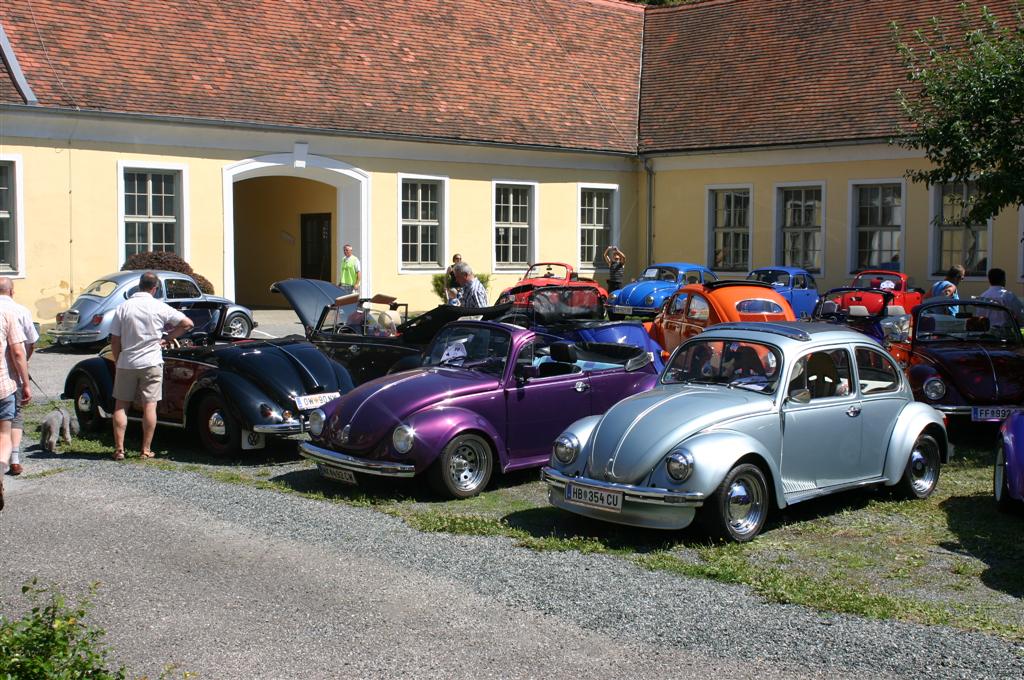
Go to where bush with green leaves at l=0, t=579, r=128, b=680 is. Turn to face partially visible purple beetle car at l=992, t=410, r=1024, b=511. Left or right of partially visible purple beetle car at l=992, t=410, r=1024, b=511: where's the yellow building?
left

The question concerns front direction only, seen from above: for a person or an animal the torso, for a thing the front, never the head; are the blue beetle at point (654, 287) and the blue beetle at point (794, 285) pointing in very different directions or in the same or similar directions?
same or similar directions

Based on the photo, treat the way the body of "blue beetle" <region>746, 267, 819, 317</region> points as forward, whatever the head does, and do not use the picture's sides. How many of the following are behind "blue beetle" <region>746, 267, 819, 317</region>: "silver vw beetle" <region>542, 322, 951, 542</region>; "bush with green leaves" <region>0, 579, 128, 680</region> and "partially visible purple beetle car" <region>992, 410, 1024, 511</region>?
0

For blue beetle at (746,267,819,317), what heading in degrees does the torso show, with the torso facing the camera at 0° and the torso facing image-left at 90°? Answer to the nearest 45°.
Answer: approximately 45°

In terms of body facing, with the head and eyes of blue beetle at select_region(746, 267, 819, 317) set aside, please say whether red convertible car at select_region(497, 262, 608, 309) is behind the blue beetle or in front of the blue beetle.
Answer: in front

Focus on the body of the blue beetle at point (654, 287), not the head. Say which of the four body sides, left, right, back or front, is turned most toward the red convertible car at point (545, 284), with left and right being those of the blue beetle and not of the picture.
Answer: right

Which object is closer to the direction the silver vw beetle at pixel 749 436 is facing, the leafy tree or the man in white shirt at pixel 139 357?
the man in white shirt

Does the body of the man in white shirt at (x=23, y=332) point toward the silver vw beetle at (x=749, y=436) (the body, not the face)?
no

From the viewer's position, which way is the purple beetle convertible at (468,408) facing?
facing the viewer and to the left of the viewer

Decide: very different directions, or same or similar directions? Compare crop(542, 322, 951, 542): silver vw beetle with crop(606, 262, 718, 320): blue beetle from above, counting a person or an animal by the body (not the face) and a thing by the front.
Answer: same or similar directions

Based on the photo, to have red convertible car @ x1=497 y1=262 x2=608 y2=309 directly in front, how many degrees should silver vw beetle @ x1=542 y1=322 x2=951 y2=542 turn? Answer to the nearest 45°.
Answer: approximately 135° to its right

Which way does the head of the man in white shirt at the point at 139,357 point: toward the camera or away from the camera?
away from the camera

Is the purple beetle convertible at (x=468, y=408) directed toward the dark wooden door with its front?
no

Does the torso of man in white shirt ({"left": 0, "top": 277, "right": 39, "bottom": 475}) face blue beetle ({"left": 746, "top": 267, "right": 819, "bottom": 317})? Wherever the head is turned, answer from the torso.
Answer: no

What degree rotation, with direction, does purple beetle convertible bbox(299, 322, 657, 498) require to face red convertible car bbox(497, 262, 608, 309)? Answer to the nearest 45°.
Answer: approximately 135° to its right
